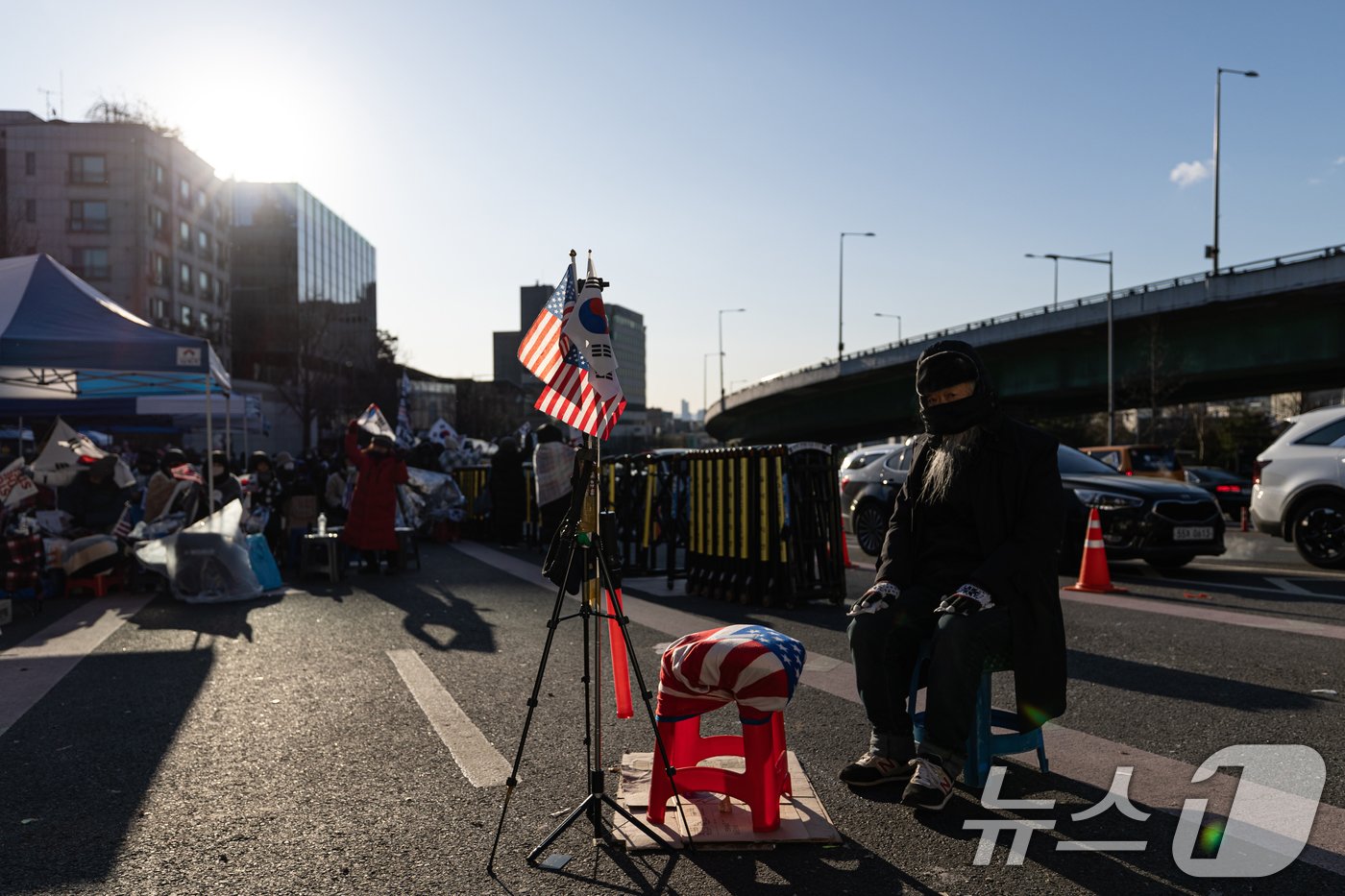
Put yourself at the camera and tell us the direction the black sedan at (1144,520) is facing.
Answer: facing the viewer and to the right of the viewer

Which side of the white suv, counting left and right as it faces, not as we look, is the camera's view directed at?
right

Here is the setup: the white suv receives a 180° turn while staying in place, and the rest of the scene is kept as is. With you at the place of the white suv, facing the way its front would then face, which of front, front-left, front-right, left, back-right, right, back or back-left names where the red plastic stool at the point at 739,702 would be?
left

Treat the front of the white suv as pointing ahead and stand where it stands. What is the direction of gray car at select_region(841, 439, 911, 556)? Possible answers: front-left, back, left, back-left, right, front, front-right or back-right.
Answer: back

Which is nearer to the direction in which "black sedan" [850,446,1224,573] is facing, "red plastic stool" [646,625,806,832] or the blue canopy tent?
the red plastic stool

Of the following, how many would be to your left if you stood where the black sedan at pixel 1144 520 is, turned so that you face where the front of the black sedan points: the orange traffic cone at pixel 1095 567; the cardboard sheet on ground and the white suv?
1

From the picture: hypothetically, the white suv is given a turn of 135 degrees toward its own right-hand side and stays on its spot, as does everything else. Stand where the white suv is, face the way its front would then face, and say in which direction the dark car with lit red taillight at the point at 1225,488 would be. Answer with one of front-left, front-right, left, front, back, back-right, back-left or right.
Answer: back-right

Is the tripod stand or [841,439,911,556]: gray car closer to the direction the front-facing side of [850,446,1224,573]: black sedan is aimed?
the tripod stand
